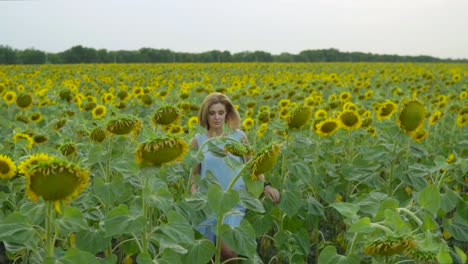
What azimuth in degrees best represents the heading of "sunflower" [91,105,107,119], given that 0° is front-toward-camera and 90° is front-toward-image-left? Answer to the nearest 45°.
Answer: approximately 0°

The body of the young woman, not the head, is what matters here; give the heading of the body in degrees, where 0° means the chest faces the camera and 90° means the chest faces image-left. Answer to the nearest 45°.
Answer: approximately 0°

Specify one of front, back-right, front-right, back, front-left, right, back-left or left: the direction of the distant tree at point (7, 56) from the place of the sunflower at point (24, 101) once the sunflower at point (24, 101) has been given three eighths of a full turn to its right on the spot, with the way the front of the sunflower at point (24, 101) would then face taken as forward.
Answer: front-right

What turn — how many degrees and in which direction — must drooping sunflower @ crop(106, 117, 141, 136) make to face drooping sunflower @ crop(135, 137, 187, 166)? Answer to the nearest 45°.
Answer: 0° — it already faces it

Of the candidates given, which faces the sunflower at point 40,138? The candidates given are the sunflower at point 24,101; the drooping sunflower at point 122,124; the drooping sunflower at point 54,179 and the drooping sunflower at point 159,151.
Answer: the sunflower at point 24,101

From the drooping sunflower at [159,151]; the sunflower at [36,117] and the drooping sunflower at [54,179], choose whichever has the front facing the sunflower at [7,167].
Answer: the sunflower at [36,117]

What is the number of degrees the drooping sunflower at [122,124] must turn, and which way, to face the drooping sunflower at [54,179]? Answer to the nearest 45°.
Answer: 0° — it already faces it

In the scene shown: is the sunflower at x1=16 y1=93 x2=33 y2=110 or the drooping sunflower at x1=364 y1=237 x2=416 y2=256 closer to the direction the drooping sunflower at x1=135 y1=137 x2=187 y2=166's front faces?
the drooping sunflower

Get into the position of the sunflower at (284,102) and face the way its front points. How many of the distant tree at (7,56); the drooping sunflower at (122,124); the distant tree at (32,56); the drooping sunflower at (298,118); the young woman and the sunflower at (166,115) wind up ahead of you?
4
